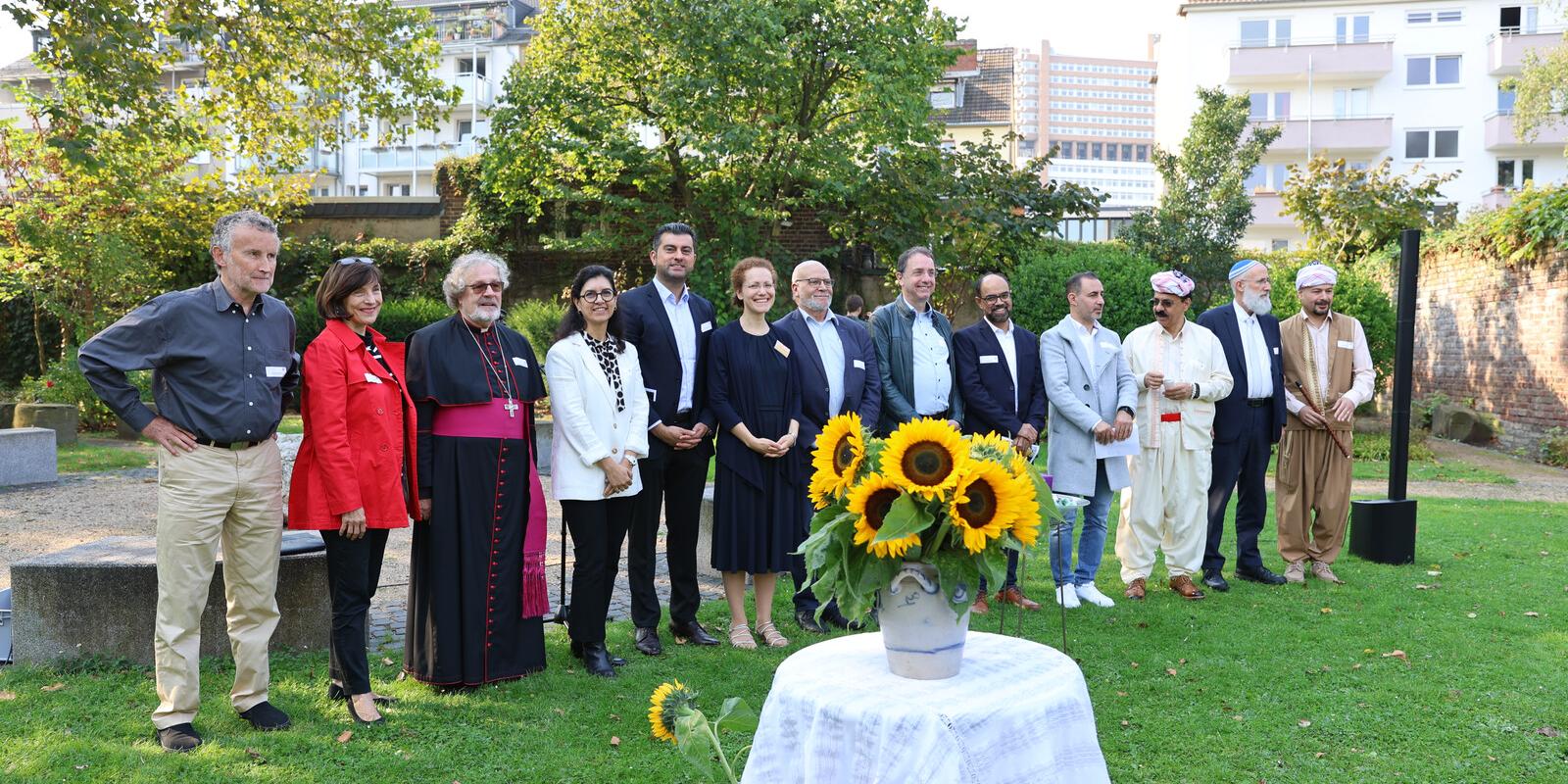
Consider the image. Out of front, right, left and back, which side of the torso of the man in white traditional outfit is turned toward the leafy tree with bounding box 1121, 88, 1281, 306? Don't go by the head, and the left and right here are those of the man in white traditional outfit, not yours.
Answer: back

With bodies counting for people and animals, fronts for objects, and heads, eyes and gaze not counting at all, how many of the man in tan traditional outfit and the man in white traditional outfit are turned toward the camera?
2

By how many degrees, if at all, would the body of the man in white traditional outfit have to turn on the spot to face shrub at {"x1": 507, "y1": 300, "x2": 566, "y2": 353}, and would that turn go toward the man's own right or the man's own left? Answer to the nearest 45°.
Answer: approximately 135° to the man's own right

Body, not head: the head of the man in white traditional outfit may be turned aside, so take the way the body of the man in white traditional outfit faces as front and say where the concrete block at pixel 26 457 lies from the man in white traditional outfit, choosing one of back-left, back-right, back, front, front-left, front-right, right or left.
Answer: right

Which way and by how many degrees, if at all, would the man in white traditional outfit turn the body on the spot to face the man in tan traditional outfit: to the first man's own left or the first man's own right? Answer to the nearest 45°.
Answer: approximately 135° to the first man's own left

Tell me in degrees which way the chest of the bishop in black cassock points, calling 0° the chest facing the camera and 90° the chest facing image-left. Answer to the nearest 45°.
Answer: approximately 315°

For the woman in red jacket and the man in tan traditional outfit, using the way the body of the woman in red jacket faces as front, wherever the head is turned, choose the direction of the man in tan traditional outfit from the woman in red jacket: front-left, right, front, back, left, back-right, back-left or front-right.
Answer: front-left

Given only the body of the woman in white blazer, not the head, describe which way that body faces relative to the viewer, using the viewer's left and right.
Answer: facing the viewer and to the right of the viewer

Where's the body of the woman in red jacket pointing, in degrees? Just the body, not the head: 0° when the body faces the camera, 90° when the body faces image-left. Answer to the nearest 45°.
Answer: approximately 315°

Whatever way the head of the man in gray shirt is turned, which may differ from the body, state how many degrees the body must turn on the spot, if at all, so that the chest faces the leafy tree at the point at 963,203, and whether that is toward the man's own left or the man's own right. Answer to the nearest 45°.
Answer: approximately 90° to the man's own left

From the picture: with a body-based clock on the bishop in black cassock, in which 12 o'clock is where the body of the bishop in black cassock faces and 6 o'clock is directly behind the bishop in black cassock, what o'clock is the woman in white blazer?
The woman in white blazer is roughly at 10 o'clock from the bishop in black cassock.

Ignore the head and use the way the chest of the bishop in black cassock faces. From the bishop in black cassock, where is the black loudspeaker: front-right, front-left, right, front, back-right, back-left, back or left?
front-left

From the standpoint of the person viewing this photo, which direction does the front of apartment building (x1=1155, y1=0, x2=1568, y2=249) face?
facing the viewer

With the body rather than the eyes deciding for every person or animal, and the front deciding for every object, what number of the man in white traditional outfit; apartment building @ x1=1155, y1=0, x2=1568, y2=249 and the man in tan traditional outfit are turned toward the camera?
3

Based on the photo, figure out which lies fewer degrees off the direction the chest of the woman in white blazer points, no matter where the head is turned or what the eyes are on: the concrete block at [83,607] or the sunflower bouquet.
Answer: the sunflower bouquet

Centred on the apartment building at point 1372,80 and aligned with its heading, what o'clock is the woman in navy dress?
The woman in navy dress is roughly at 12 o'clock from the apartment building.

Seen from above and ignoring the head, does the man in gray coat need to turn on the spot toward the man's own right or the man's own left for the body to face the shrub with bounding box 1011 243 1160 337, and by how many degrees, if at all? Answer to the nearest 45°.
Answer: approximately 135° to the man's own left

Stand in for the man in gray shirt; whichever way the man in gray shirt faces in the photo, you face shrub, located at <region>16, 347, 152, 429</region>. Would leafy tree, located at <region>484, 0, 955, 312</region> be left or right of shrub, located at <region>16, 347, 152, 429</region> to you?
right
